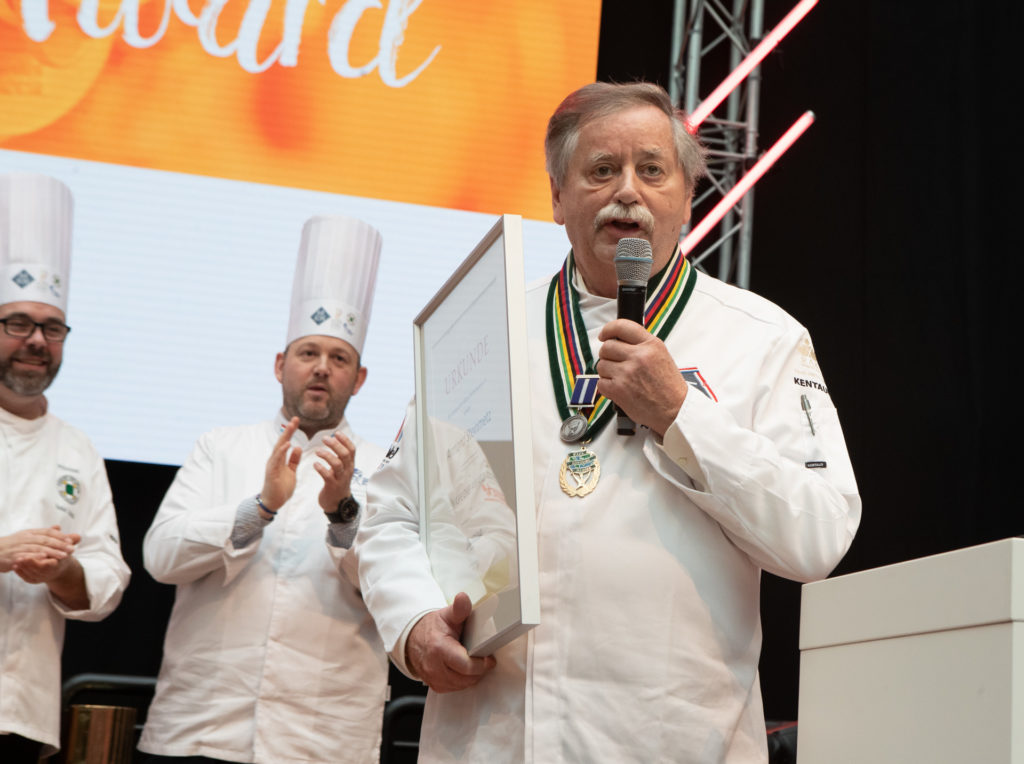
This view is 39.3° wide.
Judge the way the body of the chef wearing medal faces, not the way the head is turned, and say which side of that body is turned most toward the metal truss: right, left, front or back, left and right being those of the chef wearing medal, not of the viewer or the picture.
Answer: back

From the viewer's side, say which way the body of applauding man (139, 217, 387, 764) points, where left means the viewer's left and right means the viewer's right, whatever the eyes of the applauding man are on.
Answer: facing the viewer

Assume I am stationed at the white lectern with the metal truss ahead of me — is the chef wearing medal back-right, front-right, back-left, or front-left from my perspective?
front-left

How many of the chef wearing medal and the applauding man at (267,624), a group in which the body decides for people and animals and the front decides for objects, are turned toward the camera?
2

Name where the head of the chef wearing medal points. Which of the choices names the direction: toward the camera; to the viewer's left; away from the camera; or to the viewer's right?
toward the camera

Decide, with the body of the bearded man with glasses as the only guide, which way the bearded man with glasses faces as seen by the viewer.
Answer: toward the camera

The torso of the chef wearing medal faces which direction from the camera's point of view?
toward the camera

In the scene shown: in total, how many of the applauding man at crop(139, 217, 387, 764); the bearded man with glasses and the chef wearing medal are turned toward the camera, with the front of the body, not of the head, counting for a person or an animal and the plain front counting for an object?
3

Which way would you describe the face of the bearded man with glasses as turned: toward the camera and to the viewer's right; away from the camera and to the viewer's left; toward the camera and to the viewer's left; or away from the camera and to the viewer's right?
toward the camera and to the viewer's right

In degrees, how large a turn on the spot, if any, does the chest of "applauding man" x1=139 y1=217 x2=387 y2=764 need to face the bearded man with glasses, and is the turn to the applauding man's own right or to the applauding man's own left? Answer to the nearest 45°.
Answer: approximately 90° to the applauding man's own right

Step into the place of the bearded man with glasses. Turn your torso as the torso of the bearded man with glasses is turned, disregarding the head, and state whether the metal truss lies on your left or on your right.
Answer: on your left

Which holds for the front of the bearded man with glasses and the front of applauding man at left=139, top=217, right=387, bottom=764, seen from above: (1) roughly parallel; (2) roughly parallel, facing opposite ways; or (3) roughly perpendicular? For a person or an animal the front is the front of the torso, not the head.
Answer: roughly parallel

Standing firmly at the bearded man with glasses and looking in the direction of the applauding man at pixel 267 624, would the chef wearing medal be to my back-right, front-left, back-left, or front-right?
front-right
